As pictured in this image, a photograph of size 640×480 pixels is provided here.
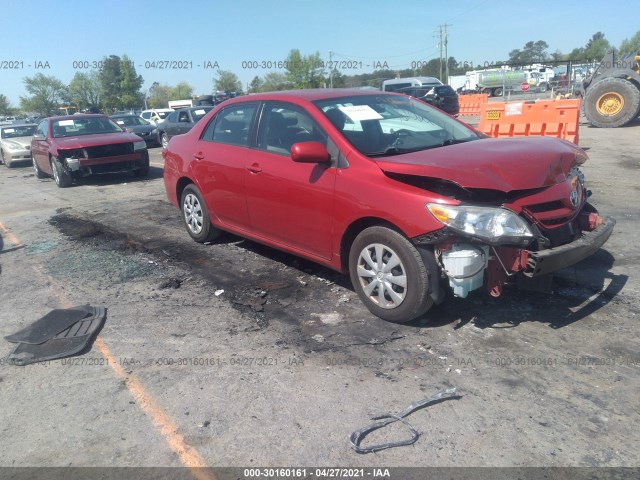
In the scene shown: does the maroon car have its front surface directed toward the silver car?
no

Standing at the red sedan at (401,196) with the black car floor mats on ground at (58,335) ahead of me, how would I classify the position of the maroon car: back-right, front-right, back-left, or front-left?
front-right

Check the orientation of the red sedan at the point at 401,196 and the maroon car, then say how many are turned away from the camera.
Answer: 0

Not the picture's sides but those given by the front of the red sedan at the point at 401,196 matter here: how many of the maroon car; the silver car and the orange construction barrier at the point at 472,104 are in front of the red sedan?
0

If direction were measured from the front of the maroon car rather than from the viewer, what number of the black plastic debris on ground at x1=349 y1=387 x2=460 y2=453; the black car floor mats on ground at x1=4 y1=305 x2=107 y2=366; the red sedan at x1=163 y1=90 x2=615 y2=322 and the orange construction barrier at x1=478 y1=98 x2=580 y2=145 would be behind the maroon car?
0

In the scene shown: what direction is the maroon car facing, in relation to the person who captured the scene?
facing the viewer and to the right of the viewer

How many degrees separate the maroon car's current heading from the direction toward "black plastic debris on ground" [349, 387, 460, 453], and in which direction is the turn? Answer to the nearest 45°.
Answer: approximately 45° to its right

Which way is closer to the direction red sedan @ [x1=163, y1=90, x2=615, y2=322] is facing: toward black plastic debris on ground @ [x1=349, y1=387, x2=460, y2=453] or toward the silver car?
the black plastic debris on ground

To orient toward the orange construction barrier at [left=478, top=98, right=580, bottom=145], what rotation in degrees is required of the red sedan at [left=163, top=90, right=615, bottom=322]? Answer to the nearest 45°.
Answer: approximately 135° to its left

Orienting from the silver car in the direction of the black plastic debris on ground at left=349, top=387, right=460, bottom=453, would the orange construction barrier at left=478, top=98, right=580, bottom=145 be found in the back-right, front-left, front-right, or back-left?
front-left

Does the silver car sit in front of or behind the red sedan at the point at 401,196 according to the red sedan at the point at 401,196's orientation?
behind

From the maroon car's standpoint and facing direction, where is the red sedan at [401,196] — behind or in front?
in front

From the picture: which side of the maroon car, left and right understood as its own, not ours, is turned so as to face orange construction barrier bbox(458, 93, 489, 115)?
left

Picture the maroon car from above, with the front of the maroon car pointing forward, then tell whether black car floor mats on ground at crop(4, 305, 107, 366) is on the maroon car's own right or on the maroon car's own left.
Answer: on the maroon car's own right

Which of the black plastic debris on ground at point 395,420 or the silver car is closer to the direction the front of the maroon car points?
the black plastic debris on ground

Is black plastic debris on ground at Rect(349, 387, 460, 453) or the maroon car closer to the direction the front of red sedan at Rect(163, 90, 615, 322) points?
the black plastic debris on ground
